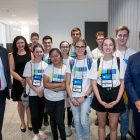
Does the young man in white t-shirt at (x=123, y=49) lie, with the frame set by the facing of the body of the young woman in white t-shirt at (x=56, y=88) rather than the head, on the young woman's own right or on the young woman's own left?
on the young woman's own left

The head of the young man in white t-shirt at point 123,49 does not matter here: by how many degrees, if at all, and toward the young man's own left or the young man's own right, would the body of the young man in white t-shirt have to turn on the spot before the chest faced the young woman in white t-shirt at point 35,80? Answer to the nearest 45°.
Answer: approximately 90° to the young man's own right

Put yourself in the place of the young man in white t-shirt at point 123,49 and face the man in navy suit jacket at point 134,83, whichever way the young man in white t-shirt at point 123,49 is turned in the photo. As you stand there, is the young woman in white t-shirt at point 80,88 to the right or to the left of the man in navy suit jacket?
right

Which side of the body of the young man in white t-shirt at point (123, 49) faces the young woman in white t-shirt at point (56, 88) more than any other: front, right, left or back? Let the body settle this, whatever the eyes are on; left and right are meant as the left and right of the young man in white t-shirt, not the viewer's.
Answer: right

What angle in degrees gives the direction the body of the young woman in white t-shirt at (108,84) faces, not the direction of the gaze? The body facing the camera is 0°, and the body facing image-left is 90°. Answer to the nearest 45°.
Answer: approximately 0°

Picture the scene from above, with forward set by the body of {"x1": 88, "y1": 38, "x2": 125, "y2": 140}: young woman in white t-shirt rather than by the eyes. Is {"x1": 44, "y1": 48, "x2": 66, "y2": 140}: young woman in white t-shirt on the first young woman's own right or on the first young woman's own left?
on the first young woman's own right

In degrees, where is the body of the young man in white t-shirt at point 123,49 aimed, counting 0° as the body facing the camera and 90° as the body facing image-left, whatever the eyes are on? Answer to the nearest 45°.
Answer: approximately 0°

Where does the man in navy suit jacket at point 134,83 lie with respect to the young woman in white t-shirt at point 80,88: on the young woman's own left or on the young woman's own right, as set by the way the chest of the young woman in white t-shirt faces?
on the young woman's own left
